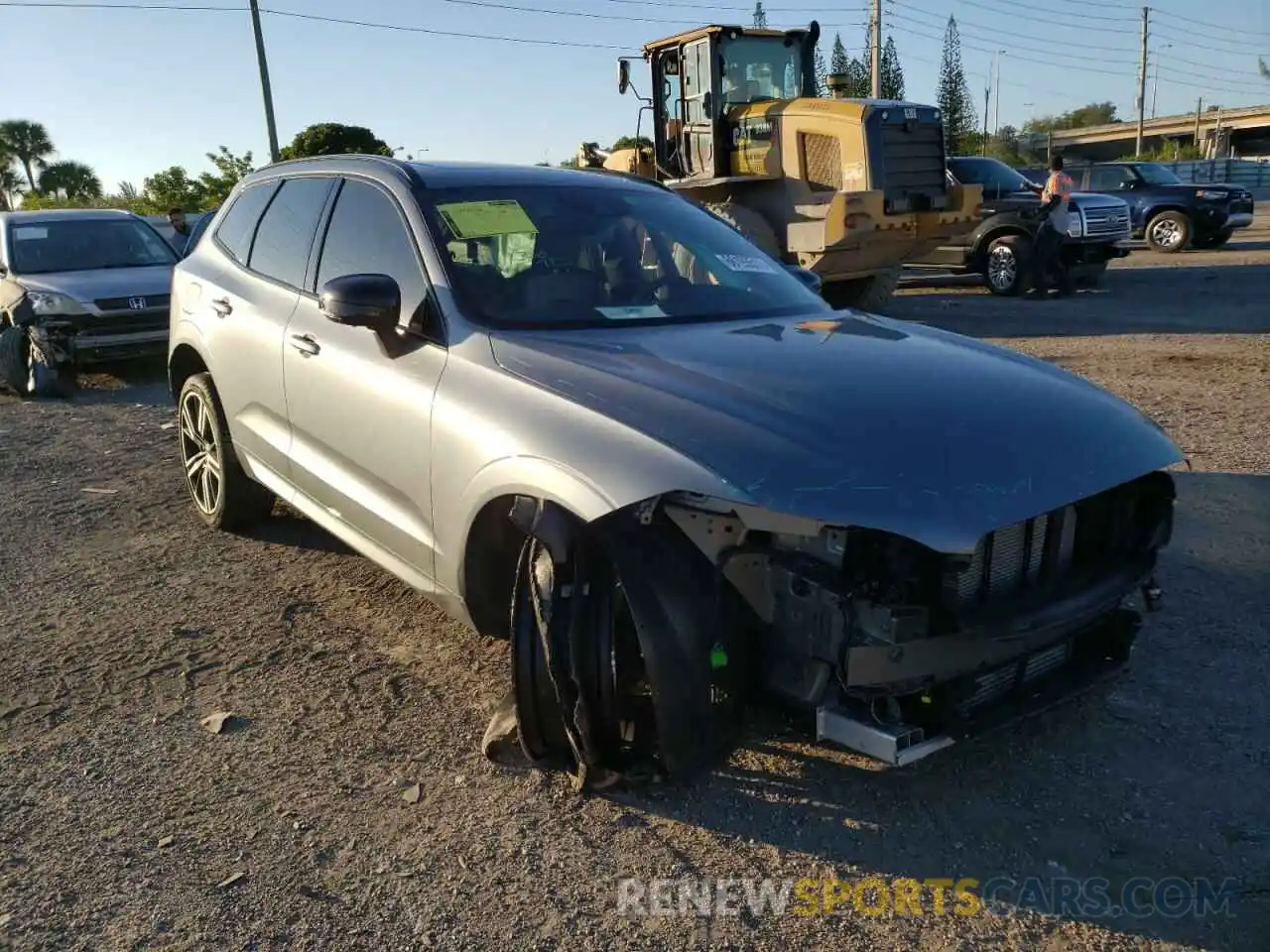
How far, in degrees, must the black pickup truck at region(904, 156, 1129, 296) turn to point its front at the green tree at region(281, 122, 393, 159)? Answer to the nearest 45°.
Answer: approximately 180°

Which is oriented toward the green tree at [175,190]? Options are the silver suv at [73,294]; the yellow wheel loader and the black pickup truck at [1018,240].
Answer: the yellow wheel loader

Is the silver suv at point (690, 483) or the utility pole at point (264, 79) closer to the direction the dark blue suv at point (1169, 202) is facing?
the silver suv

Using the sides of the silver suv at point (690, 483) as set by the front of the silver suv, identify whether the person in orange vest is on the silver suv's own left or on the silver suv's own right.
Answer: on the silver suv's own left

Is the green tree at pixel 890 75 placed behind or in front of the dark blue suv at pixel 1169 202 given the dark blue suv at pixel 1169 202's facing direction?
behind

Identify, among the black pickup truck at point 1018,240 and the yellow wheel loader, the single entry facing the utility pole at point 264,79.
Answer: the yellow wheel loader

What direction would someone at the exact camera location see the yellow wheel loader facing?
facing away from the viewer and to the left of the viewer

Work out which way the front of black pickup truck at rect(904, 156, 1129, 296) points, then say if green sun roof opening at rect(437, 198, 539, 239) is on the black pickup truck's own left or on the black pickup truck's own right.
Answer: on the black pickup truck's own right

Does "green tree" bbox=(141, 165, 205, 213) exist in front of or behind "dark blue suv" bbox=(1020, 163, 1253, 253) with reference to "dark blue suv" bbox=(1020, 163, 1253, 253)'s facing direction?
behind

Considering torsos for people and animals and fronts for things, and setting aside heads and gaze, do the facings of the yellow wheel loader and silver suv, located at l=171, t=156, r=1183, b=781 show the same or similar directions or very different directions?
very different directions

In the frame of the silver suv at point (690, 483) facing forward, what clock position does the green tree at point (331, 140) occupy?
The green tree is roughly at 7 o'clock from the silver suv.
